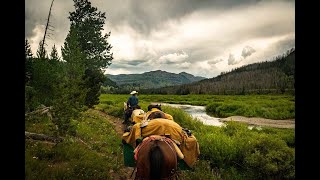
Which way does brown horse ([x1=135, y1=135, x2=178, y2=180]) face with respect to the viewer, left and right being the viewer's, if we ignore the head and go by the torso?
facing away from the viewer

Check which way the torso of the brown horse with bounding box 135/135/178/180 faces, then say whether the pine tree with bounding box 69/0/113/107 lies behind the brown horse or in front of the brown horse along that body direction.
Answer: in front

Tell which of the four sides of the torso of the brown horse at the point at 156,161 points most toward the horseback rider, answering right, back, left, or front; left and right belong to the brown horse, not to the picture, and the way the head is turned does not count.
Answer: front

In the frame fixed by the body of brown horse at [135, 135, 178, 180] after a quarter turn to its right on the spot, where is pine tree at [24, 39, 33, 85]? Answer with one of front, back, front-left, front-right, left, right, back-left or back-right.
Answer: back-left
